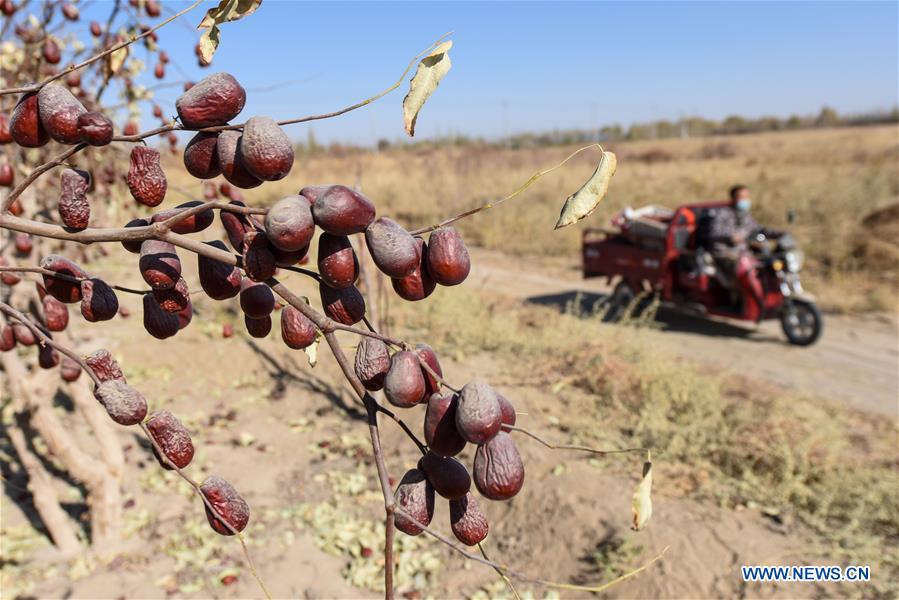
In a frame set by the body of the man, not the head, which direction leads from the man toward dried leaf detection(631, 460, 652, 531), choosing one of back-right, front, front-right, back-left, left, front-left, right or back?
front-right

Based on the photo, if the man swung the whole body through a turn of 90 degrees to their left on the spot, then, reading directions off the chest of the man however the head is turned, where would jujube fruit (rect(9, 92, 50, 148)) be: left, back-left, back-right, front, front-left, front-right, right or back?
back-right

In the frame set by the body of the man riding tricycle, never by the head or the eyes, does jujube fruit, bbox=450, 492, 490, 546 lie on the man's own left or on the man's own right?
on the man's own right

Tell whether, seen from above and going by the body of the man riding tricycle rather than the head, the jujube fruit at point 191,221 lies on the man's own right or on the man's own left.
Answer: on the man's own right

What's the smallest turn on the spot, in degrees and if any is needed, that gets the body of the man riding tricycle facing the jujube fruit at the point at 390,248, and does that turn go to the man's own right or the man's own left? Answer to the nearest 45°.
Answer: approximately 45° to the man's own right

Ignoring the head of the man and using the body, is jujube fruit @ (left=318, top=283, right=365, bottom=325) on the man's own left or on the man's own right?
on the man's own right

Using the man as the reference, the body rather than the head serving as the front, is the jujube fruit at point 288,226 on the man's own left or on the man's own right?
on the man's own right

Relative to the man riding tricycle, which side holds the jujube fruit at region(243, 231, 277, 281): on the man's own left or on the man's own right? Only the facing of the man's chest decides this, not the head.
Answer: on the man's own right

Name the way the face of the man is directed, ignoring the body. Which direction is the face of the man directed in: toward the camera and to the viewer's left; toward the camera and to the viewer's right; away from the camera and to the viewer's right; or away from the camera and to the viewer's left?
toward the camera and to the viewer's right

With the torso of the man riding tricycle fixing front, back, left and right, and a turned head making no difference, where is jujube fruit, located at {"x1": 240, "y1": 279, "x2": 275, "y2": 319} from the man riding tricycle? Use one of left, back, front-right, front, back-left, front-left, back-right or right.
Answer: front-right

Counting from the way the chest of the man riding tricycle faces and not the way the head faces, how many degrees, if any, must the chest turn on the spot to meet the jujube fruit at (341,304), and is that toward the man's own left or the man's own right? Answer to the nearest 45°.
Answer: approximately 45° to the man's own right

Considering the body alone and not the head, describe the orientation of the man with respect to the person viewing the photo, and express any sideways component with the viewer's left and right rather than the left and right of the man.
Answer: facing the viewer and to the right of the viewer
